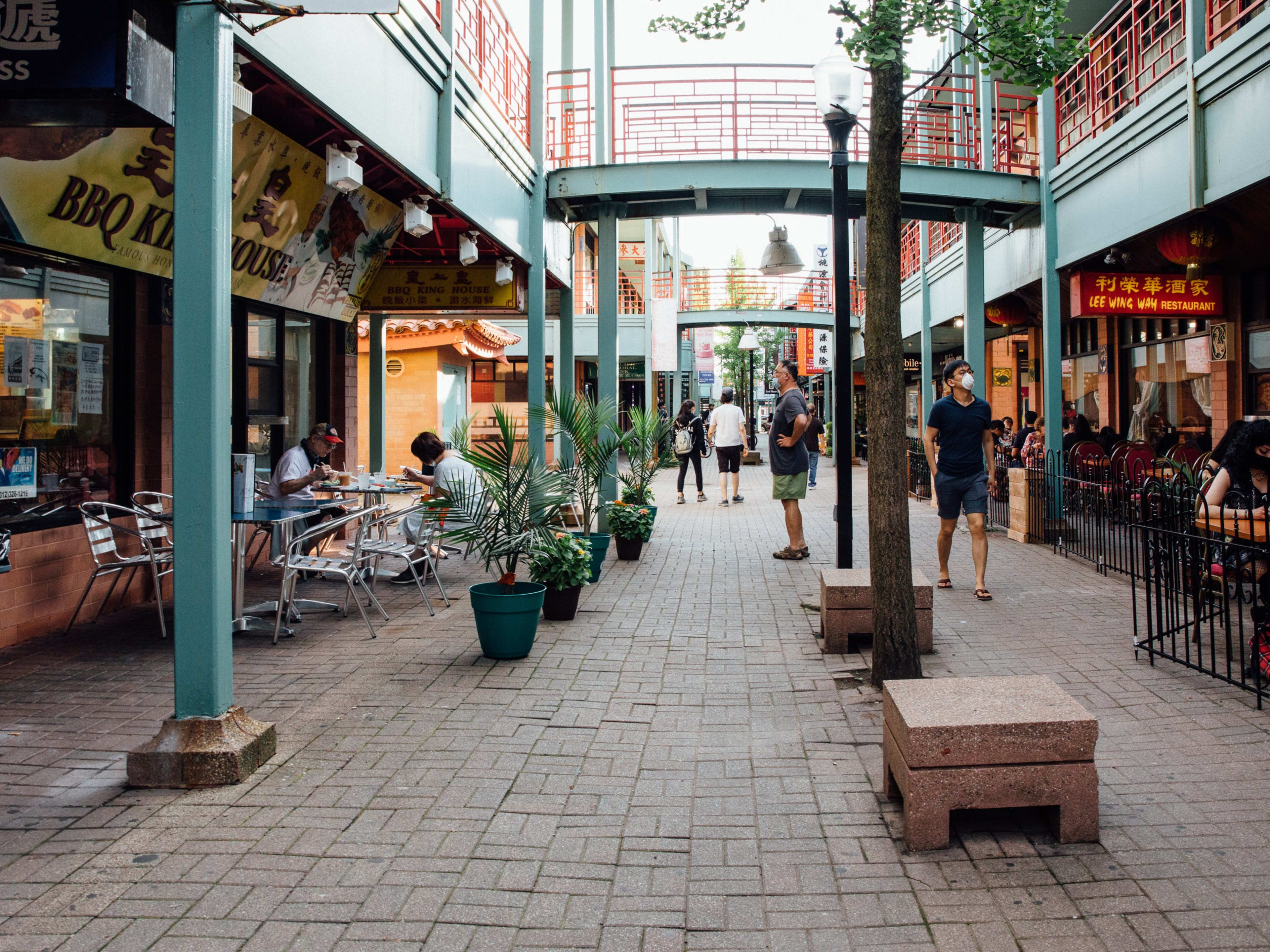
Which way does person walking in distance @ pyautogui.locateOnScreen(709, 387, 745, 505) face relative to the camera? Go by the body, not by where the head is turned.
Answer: away from the camera

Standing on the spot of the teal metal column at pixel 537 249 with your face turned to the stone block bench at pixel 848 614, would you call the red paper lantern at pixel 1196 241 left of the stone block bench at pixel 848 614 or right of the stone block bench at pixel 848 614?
left

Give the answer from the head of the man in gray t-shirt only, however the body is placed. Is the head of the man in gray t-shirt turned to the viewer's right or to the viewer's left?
to the viewer's left

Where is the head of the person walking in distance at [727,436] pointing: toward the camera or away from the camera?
away from the camera

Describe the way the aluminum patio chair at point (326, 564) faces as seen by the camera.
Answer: facing to the left of the viewer

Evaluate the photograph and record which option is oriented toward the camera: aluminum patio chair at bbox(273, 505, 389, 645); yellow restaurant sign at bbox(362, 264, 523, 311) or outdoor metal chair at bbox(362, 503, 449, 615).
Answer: the yellow restaurant sign

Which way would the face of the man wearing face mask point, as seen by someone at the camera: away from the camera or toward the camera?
toward the camera

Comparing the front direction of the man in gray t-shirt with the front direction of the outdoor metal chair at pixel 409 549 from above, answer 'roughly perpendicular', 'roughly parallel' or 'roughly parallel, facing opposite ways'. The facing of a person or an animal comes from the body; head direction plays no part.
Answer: roughly parallel

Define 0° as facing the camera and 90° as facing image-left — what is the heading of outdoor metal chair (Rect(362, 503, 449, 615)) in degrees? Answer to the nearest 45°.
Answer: approximately 90°

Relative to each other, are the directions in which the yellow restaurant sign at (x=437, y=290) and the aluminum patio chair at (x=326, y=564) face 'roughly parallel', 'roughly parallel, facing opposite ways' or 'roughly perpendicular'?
roughly perpendicular

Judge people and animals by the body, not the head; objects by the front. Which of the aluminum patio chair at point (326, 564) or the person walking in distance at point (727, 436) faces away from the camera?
the person walking in distance

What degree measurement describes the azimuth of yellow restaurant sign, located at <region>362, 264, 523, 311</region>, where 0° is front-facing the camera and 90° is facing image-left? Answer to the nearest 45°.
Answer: approximately 0°

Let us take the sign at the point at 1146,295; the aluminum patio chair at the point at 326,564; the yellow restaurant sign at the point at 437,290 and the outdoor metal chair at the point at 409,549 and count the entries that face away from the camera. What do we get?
0
